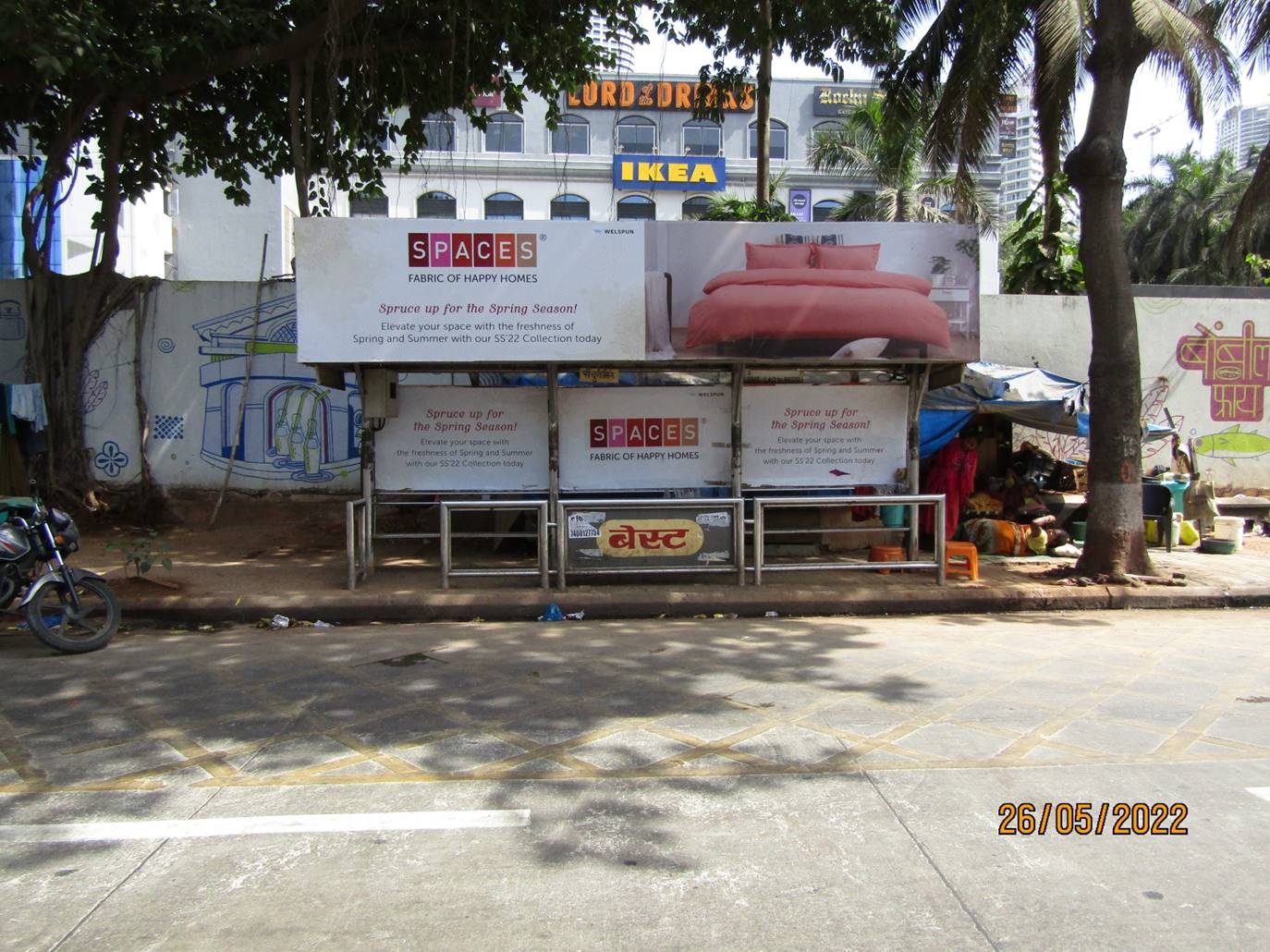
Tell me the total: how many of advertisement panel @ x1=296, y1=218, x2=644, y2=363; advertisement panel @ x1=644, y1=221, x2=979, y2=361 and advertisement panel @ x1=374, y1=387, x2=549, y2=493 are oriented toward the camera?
3

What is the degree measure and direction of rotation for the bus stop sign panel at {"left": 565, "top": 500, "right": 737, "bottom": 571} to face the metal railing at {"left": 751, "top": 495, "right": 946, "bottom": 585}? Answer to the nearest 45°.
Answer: approximately 90° to its left

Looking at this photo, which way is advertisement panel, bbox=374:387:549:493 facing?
toward the camera

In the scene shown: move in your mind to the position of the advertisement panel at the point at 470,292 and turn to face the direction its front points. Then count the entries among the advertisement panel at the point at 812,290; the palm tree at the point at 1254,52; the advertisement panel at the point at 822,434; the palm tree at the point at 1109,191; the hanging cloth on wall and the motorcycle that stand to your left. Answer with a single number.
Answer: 4

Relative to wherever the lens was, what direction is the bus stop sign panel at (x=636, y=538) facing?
facing the viewer

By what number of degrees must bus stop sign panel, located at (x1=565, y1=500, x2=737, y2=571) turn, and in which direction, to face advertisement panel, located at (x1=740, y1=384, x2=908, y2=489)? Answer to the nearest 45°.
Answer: approximately 135° to its left

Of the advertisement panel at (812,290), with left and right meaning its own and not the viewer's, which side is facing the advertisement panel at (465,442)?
right

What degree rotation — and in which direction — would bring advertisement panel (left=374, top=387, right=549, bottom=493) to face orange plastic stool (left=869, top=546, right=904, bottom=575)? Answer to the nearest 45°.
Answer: approximately 90° to its left

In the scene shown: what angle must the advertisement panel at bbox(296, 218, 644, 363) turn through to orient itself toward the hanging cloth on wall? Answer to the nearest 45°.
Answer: approximately 135° to its right

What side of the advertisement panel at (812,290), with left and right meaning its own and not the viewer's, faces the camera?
front

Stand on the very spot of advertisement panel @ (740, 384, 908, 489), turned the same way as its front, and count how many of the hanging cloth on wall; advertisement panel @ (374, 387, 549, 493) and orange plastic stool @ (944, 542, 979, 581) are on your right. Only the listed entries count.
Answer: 2

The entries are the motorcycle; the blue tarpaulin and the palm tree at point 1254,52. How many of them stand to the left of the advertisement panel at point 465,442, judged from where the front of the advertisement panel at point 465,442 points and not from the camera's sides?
2
